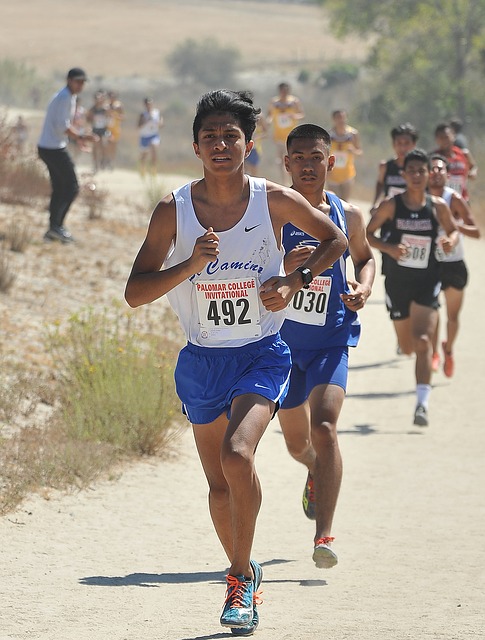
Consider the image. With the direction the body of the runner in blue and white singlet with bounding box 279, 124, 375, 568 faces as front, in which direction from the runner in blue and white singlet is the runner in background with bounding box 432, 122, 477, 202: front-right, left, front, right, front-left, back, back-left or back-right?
back

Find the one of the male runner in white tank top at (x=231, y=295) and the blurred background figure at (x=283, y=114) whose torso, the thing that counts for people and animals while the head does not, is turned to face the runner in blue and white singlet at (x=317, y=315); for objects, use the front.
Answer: the blurred background figure

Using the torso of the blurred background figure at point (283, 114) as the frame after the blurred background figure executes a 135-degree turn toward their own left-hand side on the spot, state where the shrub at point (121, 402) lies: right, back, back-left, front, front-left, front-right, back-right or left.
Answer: back-right

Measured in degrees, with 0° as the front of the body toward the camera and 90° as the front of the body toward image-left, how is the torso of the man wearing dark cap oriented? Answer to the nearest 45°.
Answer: approximately 270°

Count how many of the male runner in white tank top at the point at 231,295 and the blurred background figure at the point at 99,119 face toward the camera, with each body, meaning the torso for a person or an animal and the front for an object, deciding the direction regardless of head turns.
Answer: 2

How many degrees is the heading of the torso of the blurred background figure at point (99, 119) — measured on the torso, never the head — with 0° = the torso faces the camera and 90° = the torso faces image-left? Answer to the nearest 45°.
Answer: approximately 0°

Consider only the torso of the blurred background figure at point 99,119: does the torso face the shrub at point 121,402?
yes

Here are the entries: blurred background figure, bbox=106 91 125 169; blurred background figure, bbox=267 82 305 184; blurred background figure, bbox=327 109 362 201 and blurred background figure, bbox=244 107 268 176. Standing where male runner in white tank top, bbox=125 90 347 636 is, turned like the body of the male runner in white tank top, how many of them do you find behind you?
4

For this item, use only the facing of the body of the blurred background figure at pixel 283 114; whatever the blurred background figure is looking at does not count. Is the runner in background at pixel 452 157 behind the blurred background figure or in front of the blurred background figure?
in front

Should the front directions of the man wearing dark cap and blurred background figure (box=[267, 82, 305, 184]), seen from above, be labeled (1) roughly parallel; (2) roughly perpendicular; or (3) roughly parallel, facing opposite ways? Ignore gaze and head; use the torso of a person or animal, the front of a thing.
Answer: roughly perpendicular

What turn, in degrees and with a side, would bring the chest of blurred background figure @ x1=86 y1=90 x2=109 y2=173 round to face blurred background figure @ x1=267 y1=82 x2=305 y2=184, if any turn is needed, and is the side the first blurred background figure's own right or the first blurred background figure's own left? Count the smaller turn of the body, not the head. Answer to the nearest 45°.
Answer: approximately 45° to the first blurred background figure's own left

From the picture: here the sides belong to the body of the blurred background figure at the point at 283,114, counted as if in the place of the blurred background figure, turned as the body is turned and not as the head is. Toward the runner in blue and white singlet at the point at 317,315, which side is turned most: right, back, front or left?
front

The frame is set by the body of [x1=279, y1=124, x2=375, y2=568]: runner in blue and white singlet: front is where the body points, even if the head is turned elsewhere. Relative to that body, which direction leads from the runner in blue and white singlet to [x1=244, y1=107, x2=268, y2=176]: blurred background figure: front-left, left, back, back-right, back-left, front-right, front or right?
back
